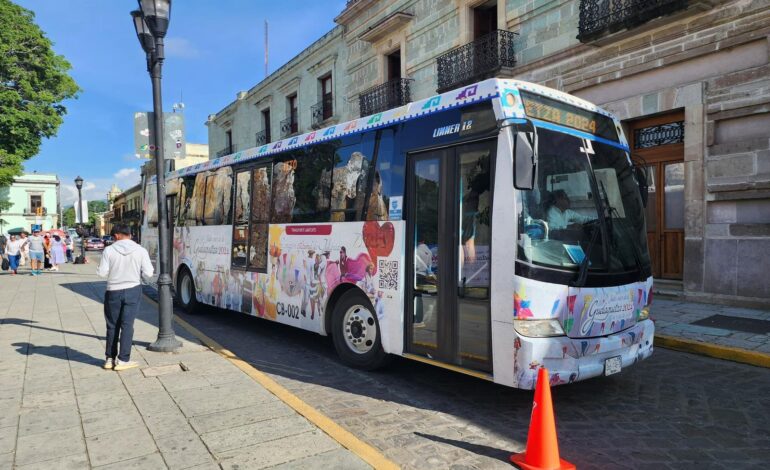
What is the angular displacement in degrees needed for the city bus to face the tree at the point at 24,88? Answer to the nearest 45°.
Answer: approximately 180°

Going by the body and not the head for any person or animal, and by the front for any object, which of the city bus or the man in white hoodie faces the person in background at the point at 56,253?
the man in white hoodie

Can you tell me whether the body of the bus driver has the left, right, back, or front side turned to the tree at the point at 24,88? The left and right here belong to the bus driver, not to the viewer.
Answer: back

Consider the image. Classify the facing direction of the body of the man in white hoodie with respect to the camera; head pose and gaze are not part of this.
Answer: away from the camera

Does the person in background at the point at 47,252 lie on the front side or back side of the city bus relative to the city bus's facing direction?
on the back side

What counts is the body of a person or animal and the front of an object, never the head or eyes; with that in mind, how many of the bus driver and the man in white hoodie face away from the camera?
1

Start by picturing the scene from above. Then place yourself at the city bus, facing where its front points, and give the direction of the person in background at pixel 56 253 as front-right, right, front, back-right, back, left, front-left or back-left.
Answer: back

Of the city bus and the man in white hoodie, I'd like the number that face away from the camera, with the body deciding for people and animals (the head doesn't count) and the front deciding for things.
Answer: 1

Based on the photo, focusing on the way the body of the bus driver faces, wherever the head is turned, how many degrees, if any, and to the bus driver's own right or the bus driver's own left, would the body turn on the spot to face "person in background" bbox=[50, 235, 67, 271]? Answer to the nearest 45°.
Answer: approximately 180°

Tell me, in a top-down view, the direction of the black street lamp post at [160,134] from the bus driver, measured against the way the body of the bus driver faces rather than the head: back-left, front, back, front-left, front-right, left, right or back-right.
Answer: back-right

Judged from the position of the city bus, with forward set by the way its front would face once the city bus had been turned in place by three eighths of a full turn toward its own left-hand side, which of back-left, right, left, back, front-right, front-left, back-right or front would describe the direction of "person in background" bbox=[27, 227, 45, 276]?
front-left

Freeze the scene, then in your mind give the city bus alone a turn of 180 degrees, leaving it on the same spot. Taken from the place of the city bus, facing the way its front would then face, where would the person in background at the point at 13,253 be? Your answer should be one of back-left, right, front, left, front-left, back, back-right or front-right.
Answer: front

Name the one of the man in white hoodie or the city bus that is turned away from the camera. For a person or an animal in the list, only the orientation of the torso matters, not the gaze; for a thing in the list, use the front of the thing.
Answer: the man in white hoodie

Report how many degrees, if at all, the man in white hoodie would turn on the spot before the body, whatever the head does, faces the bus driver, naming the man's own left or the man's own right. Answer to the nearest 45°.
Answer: approximately 135° to the man's own right

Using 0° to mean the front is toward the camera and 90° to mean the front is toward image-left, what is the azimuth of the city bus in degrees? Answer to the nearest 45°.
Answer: approximately 315°
